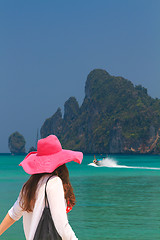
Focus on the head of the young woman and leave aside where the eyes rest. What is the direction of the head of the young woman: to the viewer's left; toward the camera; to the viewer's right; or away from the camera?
away from the camera

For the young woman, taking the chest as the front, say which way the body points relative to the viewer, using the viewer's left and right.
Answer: facing away from the viewer and to the right of the viewer
